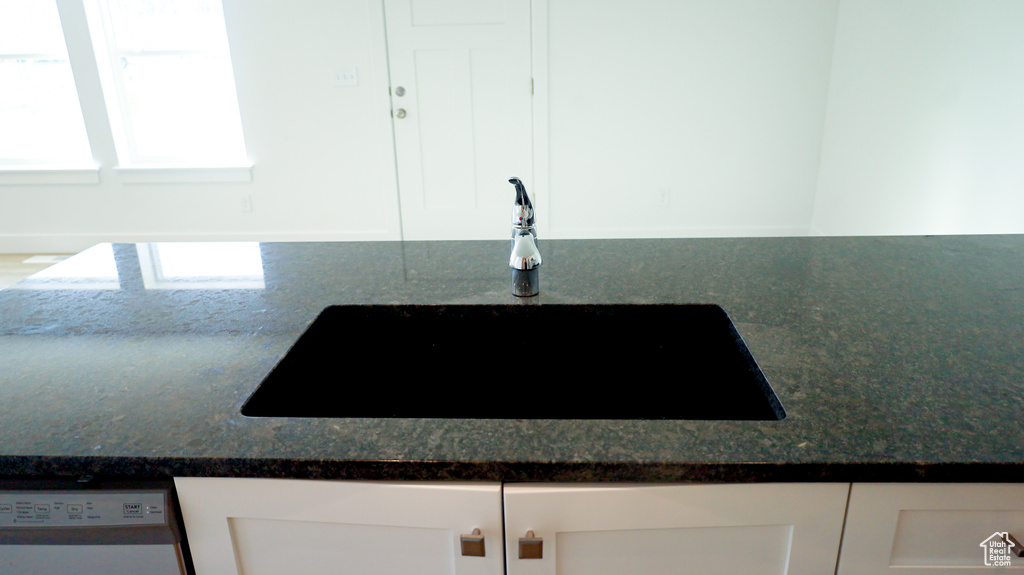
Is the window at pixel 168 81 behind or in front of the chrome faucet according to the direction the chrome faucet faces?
behind

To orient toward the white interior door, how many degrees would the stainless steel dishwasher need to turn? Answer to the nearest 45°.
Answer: approximately 135° to its left

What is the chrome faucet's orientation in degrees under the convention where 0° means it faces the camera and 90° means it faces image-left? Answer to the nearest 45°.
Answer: approximately 0°

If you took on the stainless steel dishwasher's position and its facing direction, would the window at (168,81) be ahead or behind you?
behind

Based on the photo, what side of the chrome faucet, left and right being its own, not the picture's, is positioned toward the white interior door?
back

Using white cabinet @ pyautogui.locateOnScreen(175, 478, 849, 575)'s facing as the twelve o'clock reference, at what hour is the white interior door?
The white interior door is roughly at 6 o'clock from the white cabinet.

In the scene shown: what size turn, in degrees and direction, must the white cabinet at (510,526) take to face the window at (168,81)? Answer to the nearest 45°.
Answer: approximately 135° to its right

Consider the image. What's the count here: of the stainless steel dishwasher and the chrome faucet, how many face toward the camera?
2

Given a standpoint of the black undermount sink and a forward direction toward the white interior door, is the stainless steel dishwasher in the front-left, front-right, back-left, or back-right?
back-left

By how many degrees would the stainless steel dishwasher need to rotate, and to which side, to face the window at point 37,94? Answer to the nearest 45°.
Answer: approximately 180°
